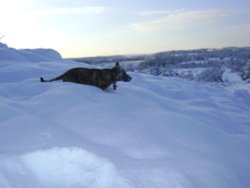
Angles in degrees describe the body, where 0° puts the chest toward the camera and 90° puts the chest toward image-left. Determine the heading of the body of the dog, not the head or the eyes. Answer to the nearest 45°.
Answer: approximately 270°

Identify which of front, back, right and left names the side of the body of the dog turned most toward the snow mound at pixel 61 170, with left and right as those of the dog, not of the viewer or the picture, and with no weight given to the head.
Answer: right
